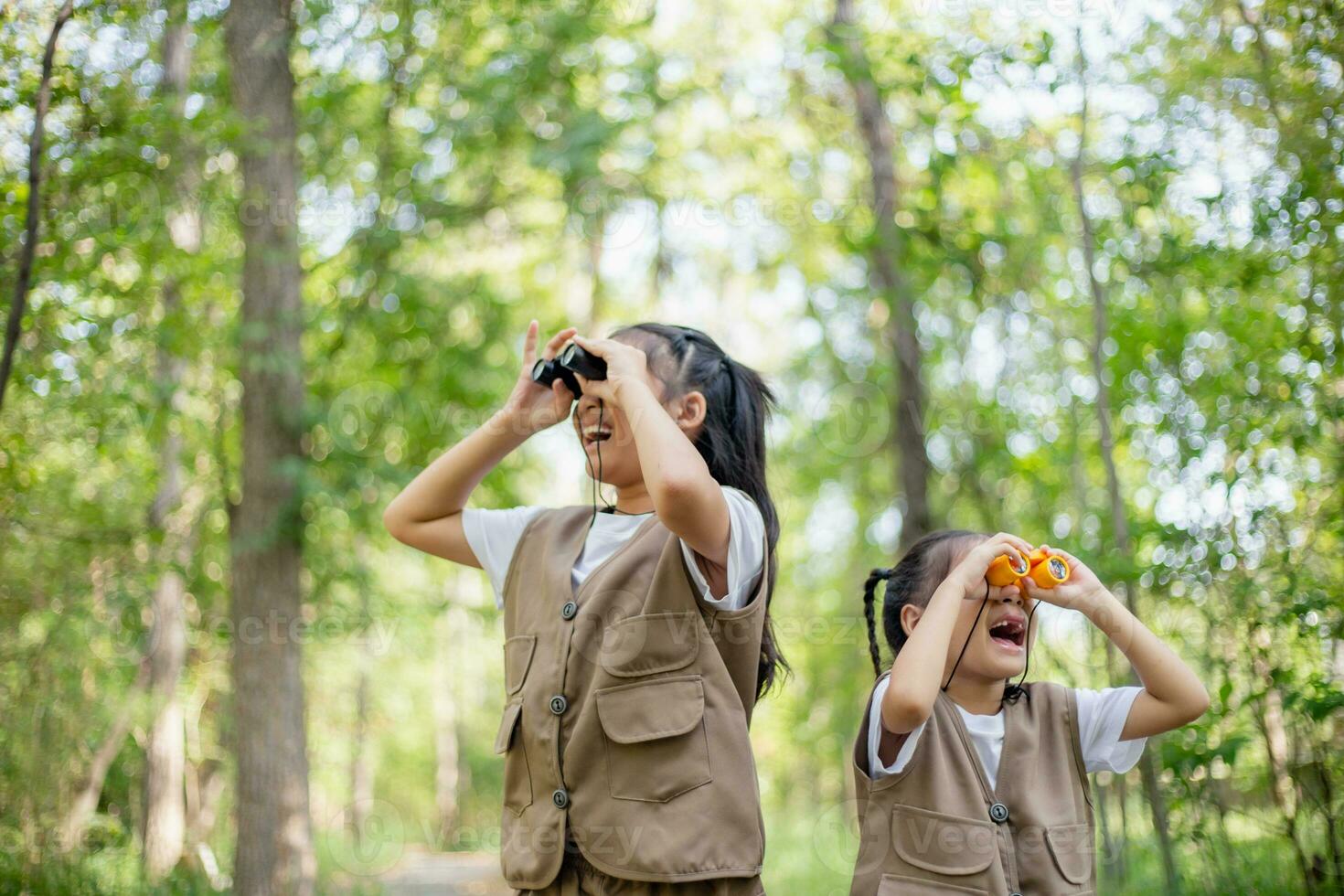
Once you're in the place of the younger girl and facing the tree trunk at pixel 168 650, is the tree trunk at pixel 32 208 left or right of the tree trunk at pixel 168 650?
left

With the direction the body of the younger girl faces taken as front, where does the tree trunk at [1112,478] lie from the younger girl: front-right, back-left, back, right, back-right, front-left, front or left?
back-left

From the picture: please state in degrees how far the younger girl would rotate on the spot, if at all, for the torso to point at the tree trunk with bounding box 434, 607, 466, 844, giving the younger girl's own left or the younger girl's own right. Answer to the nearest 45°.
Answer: approximately 180°

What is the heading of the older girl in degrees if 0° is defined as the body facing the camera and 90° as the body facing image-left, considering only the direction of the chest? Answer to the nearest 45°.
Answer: approximately 45°

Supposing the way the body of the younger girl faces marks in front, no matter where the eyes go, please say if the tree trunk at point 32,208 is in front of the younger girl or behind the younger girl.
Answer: behind

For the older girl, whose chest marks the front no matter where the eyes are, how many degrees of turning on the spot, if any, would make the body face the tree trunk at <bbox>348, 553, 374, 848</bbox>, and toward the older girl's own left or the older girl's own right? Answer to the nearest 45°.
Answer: approximately 135° to the older girl's own right

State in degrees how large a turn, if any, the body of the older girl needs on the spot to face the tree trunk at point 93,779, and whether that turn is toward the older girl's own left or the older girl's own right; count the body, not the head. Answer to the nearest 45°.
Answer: approximately 90° to the older girl's own right
